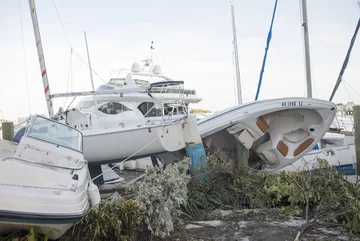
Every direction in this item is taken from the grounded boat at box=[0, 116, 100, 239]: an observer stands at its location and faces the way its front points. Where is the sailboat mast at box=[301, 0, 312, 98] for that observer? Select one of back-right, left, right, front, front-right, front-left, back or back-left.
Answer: back
